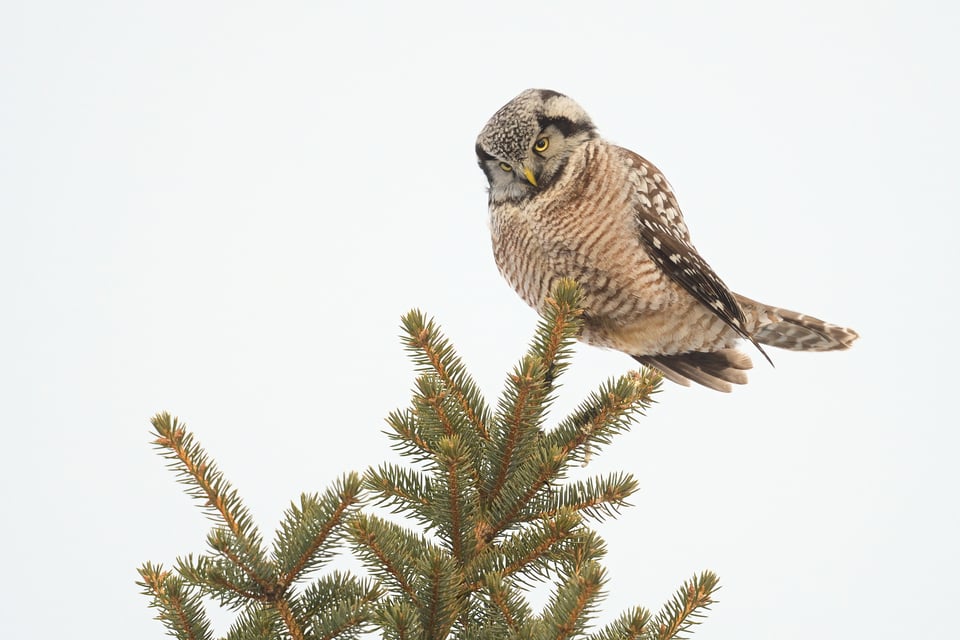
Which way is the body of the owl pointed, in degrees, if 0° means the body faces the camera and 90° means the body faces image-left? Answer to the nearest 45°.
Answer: approximately 45°
